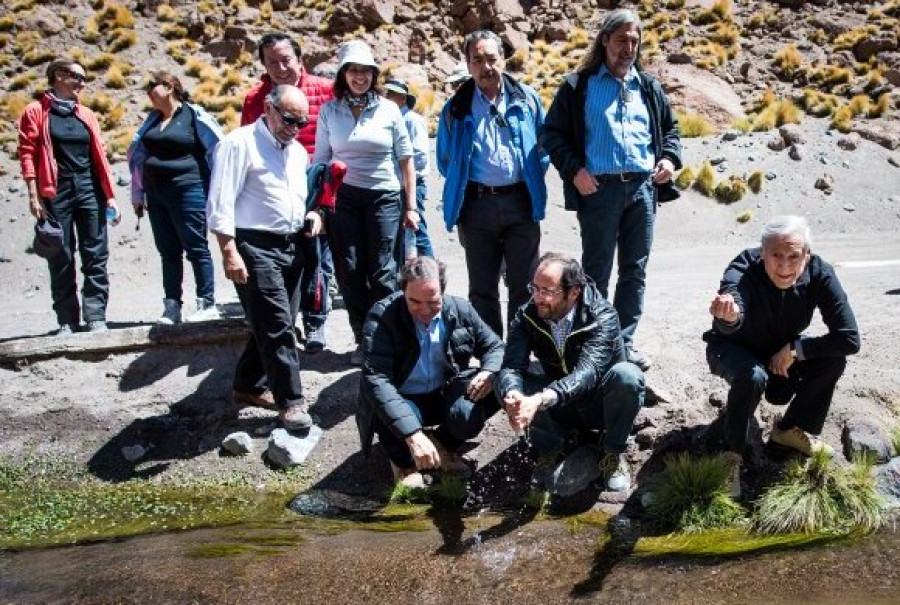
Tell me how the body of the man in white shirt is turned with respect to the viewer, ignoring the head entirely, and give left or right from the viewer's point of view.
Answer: facing the viewer and to the right of the viewer

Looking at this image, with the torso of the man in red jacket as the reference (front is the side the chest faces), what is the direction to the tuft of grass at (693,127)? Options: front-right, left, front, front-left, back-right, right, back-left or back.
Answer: back-left

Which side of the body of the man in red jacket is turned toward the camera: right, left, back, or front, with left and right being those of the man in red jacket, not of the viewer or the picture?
front

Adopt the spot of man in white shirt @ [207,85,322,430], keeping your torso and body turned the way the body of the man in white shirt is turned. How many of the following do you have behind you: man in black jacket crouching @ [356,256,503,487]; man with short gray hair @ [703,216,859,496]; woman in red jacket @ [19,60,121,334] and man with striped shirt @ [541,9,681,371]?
1

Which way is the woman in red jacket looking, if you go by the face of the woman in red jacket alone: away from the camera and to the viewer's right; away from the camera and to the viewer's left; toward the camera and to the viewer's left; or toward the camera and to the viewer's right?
toward the camera and to the viewer's right

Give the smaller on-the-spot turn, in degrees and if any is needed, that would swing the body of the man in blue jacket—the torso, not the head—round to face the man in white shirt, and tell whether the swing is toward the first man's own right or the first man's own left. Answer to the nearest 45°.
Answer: approximately 90° to the first man's own right

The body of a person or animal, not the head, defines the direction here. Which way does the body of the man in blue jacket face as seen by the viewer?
toward the camera

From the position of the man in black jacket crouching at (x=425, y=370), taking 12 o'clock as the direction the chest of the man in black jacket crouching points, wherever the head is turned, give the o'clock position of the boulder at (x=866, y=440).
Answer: The boulder is roughly at 9 o'clock from the man in black jacket crouching.

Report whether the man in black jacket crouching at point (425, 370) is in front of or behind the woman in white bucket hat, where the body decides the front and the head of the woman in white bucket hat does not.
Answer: in front
